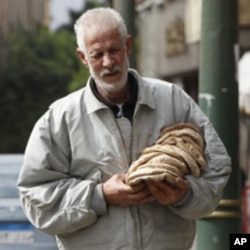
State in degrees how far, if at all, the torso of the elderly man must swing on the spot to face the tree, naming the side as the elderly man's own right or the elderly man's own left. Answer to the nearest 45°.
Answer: approximately 180°

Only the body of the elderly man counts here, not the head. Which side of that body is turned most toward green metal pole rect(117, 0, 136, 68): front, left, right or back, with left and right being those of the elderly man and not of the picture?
back

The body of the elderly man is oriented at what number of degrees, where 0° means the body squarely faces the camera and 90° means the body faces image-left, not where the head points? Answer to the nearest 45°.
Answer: approximately 0°

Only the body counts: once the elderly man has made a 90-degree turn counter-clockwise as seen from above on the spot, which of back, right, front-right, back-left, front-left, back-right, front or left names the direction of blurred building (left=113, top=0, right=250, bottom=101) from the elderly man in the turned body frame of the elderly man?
left
